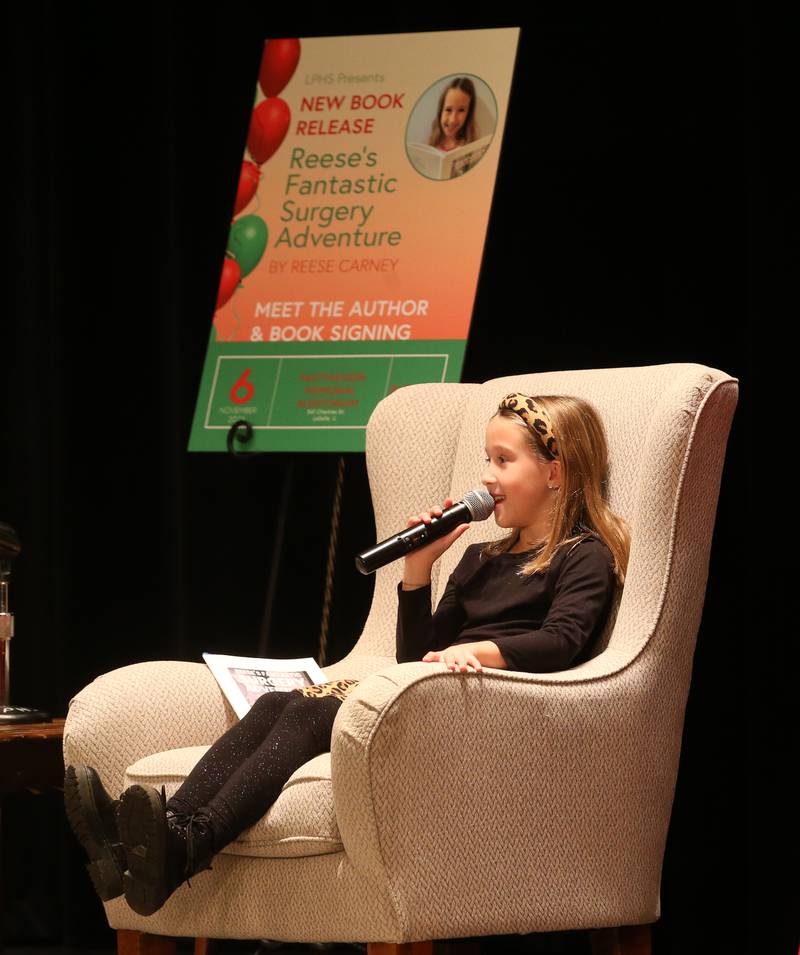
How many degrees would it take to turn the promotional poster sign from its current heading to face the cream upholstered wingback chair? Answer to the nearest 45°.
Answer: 0° — it already faces it

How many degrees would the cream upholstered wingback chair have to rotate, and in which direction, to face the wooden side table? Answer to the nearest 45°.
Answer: approximately 45° to its right

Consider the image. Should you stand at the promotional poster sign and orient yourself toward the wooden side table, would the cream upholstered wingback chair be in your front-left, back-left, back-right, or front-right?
front-left

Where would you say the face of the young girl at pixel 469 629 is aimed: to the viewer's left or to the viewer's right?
to the viewer's left

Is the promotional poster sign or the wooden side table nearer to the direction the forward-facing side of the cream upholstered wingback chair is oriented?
the wooden side table

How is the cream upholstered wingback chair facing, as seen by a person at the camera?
facing the viewer and to the left of the viewer

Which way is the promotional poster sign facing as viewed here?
toward the camera

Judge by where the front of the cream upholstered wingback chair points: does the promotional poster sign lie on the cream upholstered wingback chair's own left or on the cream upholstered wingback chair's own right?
on the cream upholstered wingback chair's own right

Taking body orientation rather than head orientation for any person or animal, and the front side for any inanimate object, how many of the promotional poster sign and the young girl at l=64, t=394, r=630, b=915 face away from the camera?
0

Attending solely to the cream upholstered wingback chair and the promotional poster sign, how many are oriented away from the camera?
0

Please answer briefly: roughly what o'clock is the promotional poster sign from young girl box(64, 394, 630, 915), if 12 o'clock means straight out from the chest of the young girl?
The promotional poster sign is roughly at 4 o'clock from the young girl.
